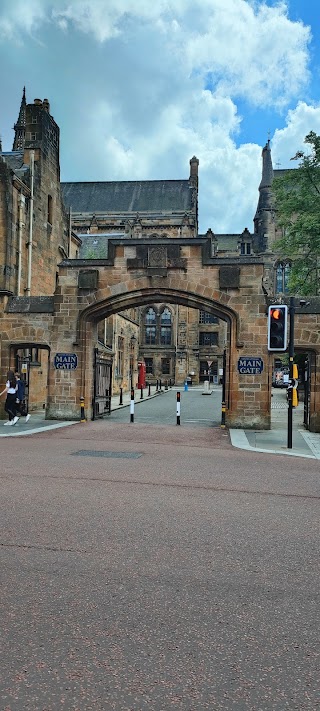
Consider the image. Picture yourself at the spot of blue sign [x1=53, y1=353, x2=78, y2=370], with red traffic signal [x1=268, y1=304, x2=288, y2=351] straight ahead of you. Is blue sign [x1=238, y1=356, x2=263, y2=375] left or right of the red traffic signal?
left

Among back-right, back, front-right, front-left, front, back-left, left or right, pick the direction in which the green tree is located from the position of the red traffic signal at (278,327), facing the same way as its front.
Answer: back

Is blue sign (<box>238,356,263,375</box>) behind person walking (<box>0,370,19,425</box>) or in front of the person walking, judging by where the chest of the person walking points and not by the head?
behind

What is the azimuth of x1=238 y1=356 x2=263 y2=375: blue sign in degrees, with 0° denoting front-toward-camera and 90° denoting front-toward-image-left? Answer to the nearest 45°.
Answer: approximately 0°
